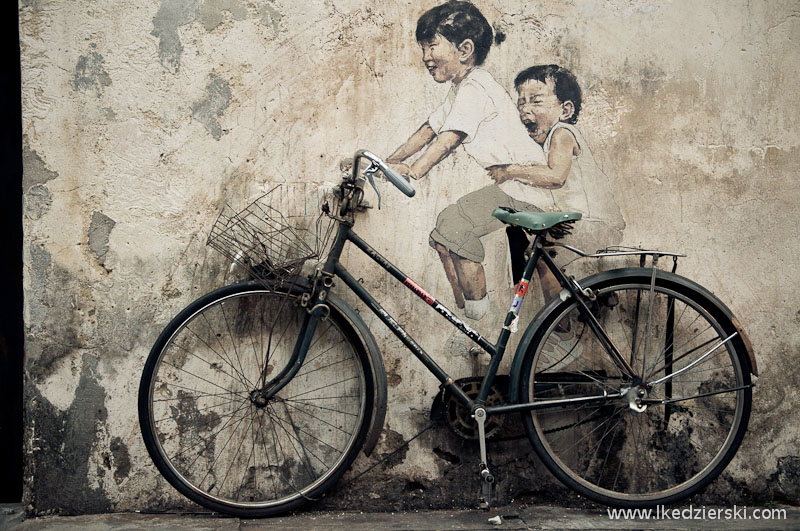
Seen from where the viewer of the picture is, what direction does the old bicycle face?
facing to the left of the viewer
